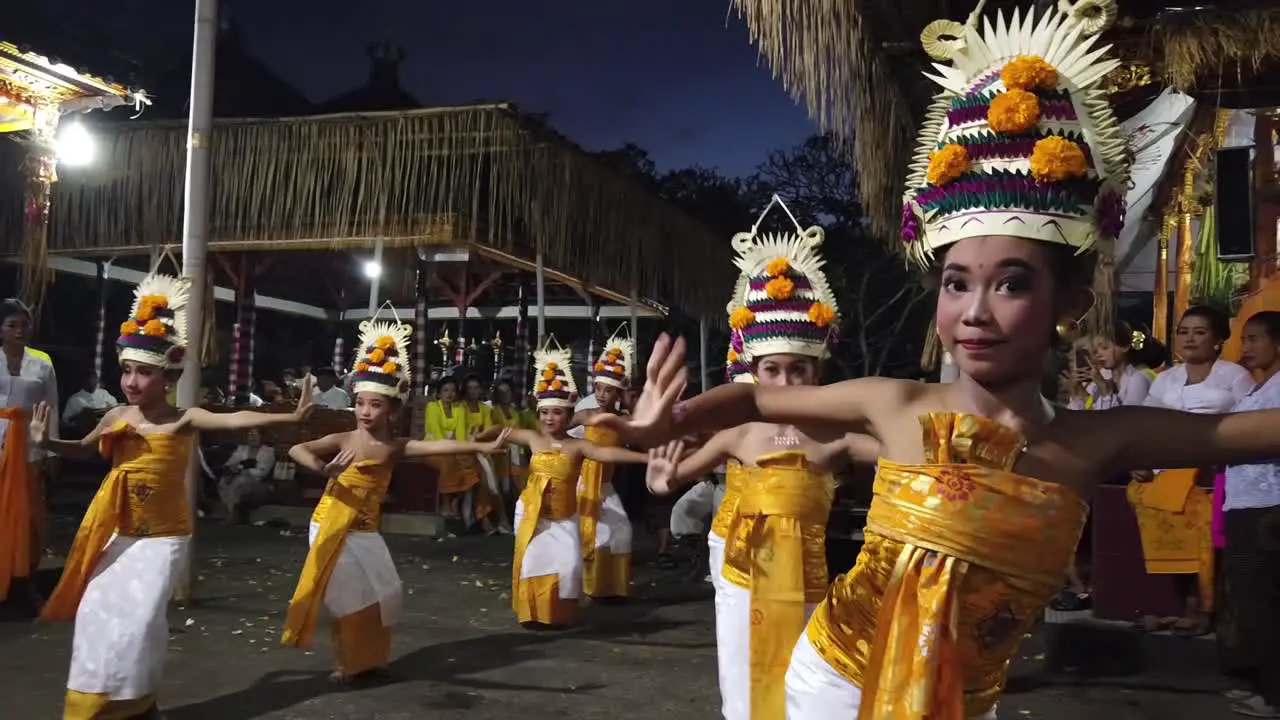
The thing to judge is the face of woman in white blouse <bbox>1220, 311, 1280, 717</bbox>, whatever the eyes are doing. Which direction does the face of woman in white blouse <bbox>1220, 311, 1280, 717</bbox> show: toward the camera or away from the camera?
toward the camera

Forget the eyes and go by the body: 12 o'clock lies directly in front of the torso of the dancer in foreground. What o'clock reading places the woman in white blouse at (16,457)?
The woman in white blouse is roughly at 4 o'clock from the dancer in foreground.

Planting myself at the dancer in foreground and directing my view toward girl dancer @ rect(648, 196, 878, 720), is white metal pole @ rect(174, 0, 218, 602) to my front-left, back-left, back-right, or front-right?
front-left

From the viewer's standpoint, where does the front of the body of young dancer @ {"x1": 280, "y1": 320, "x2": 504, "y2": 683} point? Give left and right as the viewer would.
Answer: facing the viewer and to the left of the viewer

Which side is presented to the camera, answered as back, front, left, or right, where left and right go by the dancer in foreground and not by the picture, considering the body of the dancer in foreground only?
front

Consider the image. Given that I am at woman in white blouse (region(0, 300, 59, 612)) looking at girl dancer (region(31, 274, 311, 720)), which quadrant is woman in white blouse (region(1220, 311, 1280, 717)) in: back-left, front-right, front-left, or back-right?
front-left

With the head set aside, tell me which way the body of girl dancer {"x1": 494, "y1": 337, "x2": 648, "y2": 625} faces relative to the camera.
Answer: toward the camera

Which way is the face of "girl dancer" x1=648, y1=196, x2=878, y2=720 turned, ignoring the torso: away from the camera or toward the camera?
toward the camera

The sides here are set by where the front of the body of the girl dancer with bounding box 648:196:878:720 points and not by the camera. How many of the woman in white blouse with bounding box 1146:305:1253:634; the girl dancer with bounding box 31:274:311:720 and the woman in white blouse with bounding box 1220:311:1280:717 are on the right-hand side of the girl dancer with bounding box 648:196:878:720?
1

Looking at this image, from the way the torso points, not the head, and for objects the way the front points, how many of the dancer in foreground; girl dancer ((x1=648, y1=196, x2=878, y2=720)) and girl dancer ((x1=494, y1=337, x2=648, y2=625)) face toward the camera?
3

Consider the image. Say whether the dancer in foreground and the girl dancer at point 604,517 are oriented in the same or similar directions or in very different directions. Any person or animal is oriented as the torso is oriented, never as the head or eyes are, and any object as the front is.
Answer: same or similar directions

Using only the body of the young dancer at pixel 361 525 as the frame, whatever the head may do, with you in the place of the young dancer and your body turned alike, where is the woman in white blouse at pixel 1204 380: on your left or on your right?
on your left

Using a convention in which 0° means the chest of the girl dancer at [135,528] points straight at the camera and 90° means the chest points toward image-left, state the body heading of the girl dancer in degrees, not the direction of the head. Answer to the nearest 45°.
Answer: approximately 45°

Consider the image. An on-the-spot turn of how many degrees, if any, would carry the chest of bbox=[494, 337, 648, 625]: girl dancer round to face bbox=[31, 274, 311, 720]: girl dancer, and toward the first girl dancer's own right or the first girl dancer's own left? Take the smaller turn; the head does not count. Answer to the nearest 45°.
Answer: approximately 45° to the first girl dancer's own right

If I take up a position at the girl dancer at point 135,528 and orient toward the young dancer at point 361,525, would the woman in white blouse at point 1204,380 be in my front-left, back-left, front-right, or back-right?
front-right

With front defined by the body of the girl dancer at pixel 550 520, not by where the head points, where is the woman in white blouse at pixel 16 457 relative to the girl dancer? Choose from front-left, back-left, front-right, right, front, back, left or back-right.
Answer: right

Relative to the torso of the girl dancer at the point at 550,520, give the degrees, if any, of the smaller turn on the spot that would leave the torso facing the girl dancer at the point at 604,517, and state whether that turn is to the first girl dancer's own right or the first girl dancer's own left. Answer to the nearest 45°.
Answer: approximately 180°

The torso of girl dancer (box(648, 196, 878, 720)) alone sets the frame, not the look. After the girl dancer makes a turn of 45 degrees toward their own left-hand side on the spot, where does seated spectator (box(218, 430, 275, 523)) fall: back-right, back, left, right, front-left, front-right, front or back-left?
back
